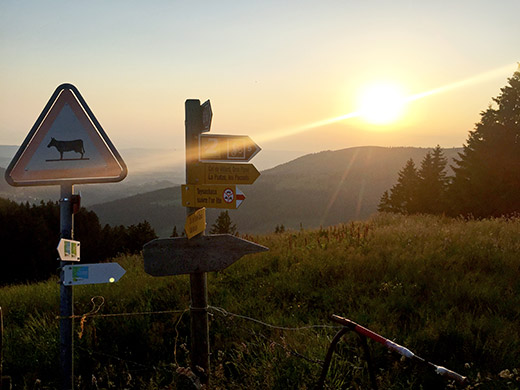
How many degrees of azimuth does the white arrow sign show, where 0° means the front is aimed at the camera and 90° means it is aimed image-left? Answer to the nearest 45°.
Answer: approximately 0°

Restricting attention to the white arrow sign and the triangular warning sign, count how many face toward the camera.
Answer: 2

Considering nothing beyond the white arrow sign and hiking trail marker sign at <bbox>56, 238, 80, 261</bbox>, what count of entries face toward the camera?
2

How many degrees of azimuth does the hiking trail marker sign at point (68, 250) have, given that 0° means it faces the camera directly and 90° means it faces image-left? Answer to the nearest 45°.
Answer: approximately 0°

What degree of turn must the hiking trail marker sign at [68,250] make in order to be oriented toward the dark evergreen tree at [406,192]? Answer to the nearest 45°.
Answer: approximately 135° to its left

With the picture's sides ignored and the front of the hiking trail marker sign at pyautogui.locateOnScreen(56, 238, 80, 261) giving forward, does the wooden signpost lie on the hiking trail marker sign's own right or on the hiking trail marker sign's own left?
on the hiking trail marker sign's own left
